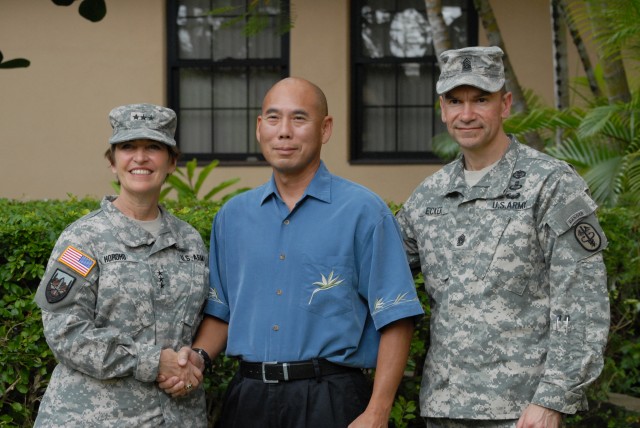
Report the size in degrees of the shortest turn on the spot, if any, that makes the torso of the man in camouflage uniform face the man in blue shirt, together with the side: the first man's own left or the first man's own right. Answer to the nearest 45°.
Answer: approximately 45° to the first man's own right

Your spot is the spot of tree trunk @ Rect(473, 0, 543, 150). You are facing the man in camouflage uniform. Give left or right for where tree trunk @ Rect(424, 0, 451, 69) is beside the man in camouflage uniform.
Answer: right

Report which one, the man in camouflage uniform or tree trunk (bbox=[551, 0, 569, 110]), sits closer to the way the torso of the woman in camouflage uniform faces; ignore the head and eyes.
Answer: the man in camouflage uniform

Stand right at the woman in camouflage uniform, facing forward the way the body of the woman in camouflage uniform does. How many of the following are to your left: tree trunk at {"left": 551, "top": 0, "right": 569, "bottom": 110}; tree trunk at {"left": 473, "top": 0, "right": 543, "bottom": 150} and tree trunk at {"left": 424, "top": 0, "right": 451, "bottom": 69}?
3

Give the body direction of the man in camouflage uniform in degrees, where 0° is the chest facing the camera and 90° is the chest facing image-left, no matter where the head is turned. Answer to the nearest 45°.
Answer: approximately 45°

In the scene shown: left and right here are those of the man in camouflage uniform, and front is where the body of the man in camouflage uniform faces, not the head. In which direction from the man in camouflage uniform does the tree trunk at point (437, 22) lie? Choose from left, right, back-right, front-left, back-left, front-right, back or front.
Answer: back-right

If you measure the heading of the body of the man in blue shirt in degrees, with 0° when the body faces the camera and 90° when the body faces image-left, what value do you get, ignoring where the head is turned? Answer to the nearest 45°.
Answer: approximately 45°

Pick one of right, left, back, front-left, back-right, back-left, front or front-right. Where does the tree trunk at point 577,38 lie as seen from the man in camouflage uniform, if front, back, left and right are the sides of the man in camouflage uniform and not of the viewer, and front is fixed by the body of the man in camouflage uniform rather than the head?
back-right

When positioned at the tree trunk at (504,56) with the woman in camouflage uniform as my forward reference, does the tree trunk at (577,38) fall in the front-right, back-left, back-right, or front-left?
back-left

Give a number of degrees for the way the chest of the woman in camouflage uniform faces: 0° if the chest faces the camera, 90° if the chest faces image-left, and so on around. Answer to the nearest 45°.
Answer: approximately 315°

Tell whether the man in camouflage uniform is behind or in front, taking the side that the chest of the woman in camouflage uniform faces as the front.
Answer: in front

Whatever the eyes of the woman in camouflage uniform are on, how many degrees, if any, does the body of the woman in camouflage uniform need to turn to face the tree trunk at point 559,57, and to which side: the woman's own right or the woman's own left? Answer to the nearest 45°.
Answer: approximately 90° to the woman's own left
